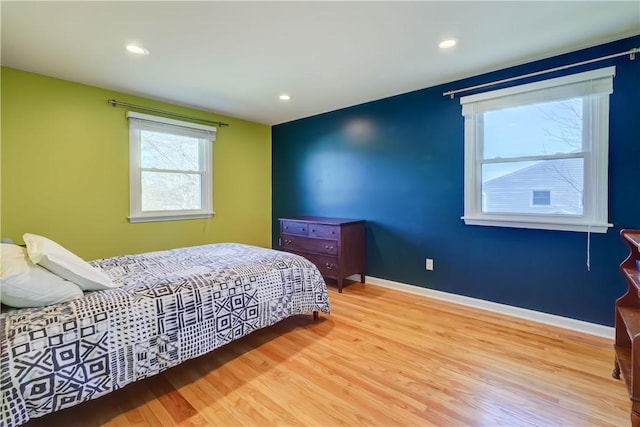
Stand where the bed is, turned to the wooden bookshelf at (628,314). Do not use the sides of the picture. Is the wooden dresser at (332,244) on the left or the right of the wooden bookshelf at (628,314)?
left

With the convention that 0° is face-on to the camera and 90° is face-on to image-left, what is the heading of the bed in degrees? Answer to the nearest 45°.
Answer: approximately 225°

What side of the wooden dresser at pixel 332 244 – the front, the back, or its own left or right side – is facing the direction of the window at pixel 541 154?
left

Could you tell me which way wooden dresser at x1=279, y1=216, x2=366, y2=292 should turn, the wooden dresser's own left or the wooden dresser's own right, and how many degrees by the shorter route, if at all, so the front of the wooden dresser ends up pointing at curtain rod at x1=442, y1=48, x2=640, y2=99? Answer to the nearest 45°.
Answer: approximately 90° to the wooden dresser's own left

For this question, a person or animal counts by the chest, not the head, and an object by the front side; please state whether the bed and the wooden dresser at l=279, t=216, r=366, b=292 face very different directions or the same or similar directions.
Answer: very different directions

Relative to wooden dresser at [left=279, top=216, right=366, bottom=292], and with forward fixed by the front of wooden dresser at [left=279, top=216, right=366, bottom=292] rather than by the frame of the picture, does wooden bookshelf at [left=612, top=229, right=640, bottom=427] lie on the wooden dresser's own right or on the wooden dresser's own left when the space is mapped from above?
on the wooden dresser's own left
